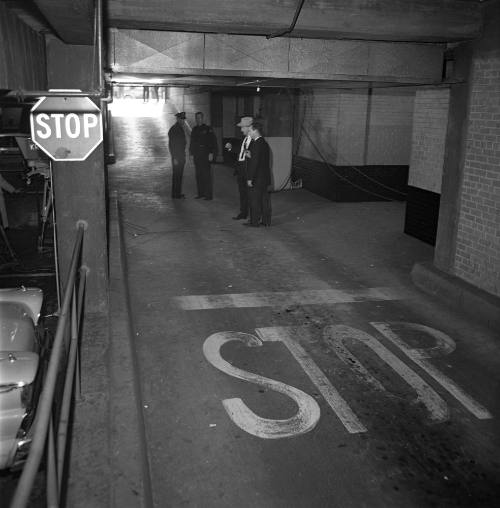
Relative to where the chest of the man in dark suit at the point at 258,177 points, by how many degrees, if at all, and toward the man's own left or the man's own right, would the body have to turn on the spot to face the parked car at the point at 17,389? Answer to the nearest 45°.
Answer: approximately 90° to the man's own left

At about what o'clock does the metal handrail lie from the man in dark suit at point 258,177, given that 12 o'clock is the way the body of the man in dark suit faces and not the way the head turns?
The metal handrail is roughly at 9 o'clock from the man in dark suit.

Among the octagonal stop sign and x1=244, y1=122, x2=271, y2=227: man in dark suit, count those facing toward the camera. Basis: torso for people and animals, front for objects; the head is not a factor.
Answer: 1

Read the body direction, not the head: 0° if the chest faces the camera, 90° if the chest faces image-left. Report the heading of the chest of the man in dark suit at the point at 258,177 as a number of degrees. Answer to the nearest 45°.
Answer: approximately 90°

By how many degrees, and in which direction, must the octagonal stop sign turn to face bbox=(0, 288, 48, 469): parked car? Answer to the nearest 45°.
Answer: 0° — it already faces it

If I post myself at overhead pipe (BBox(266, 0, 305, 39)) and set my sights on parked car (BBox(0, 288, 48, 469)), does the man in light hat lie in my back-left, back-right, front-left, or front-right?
back-right
